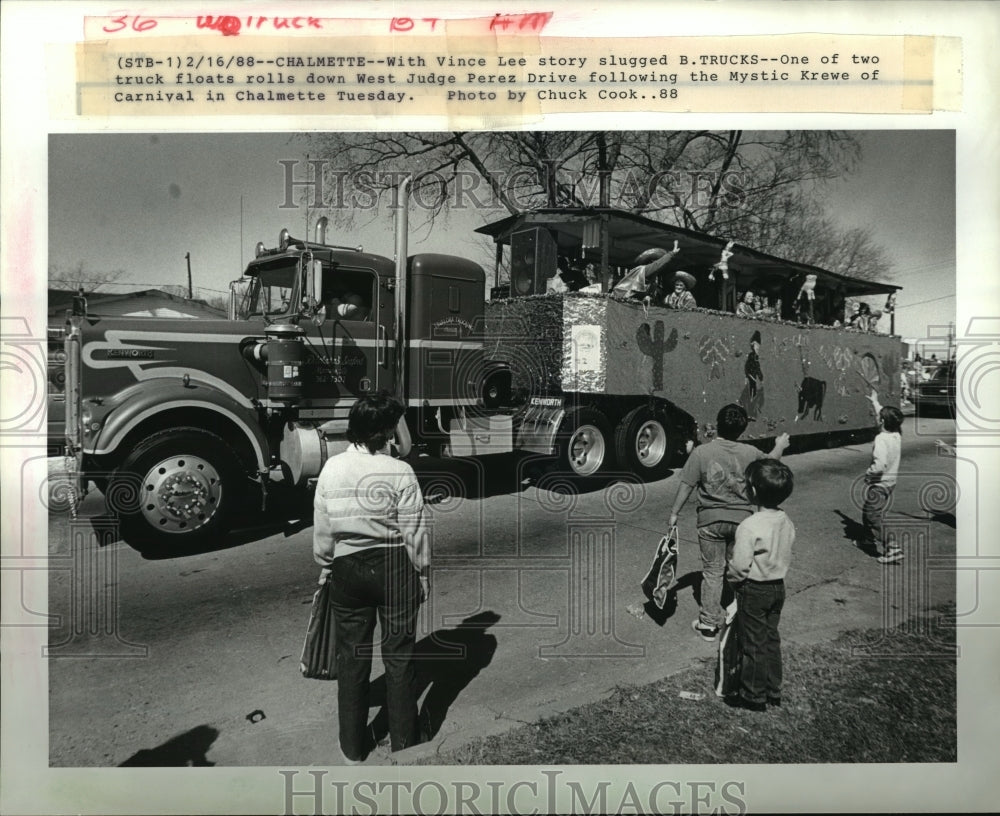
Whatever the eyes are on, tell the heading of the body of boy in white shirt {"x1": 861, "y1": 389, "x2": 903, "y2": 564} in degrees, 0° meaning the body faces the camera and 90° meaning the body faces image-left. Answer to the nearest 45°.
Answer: approximately 135°

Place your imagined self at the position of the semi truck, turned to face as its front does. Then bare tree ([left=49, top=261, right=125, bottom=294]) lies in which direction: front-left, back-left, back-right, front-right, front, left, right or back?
right

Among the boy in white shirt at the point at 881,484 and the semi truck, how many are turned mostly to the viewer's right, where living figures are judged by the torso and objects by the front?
0

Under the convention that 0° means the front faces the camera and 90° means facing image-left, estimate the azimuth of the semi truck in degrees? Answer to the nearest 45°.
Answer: approximately 45°
